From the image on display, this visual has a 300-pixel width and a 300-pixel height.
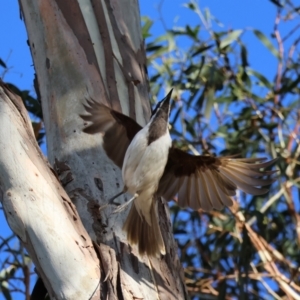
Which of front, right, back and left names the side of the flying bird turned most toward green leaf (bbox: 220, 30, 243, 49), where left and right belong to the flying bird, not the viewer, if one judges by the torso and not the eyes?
back

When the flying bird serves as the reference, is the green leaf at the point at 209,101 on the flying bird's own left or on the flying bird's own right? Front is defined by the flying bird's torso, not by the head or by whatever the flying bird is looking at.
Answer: on the flying bird's own left

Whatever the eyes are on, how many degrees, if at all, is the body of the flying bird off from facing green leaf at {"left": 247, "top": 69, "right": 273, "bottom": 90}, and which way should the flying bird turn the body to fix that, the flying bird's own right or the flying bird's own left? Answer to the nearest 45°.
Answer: approximately 90° to the flying bird's own left

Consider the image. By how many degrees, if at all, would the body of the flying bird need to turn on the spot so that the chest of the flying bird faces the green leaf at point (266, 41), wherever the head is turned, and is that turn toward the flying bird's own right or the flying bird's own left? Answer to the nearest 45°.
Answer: approximately 90° to the flying bird's own left

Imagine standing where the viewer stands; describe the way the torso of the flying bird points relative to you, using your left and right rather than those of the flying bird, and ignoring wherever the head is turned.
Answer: facing the viewer and to the right of the viewer
